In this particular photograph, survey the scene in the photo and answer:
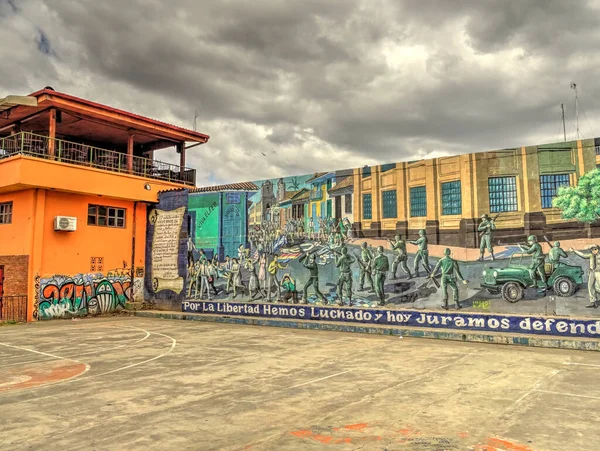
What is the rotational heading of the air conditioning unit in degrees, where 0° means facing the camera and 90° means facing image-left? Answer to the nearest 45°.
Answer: approximately 315°
